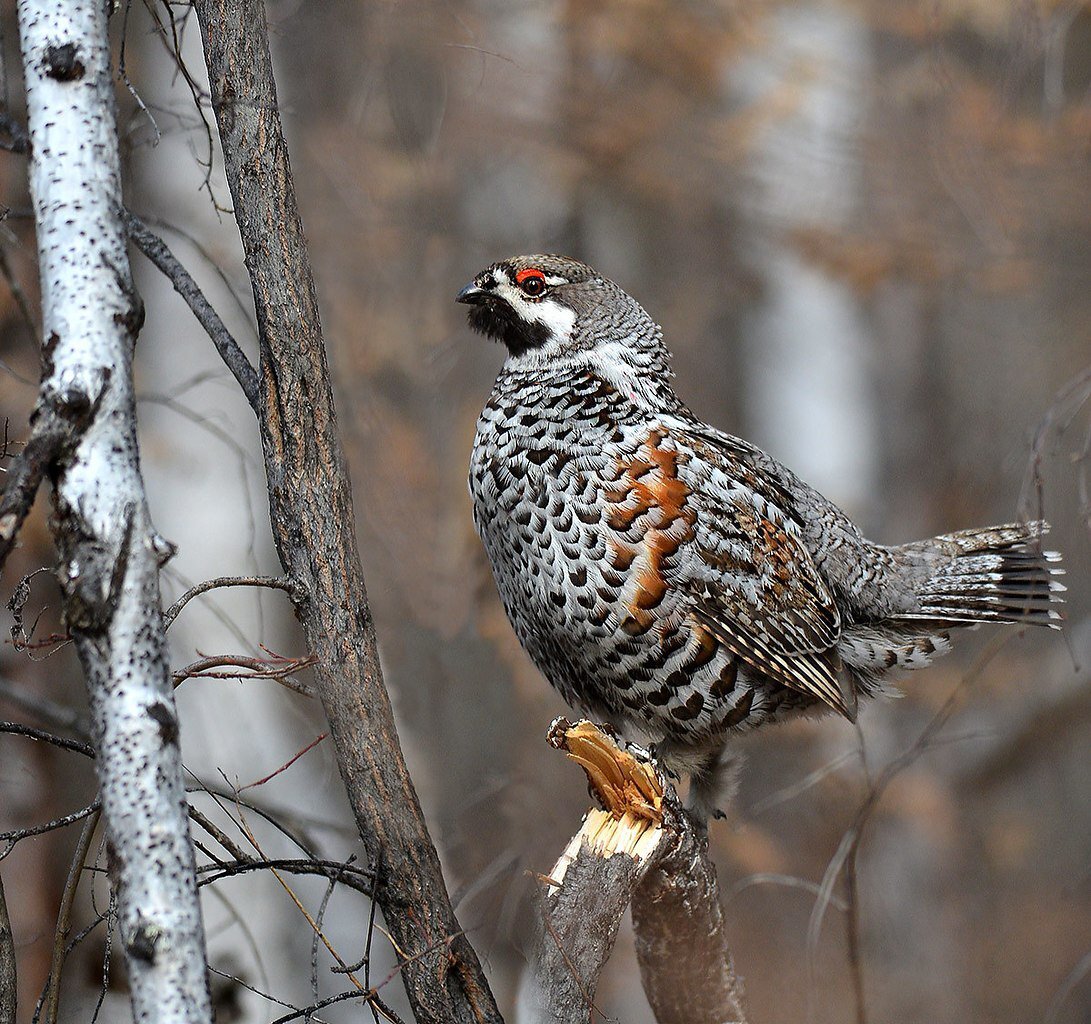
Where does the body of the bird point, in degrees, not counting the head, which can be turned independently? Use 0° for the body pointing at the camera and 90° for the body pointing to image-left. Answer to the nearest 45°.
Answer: approximately 90°
